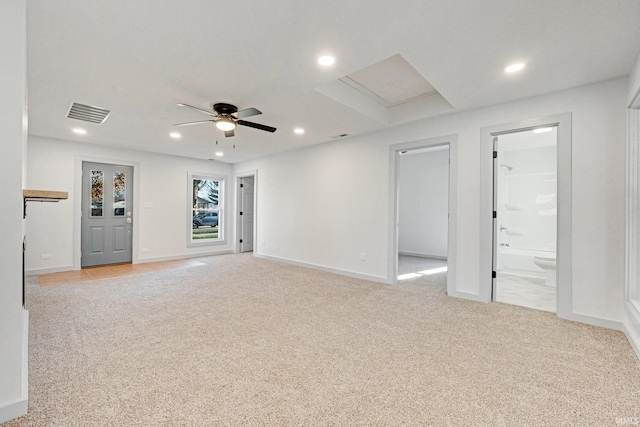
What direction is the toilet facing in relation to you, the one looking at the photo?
facing to the left of the viewer

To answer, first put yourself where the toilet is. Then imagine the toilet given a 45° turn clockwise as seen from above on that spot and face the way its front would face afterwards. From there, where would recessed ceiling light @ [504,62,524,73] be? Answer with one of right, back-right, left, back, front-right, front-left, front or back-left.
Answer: back-left

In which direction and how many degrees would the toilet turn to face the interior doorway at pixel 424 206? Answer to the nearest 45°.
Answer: approximately 45° to its right

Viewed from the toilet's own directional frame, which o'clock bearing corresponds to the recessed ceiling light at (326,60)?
The recessed ceiling light is roughly at 10 o'clock from the toilet.

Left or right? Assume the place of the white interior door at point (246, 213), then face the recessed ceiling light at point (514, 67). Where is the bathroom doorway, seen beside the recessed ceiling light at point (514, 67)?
left

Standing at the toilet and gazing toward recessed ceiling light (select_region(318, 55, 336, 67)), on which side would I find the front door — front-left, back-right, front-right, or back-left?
front-right
